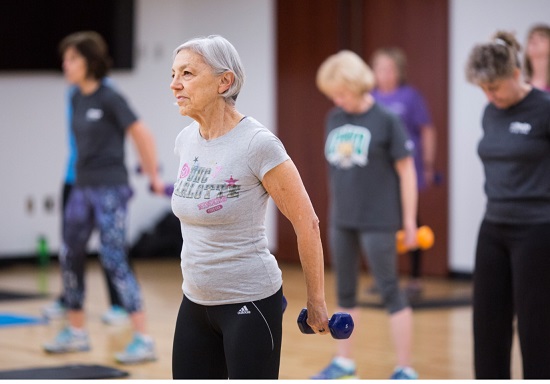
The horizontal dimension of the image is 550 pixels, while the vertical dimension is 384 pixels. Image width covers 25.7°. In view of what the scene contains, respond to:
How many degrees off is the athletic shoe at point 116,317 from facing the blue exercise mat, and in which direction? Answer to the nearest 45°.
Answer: approximately 45° to its right

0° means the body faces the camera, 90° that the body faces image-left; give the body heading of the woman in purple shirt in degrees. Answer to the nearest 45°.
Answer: approximately 45°

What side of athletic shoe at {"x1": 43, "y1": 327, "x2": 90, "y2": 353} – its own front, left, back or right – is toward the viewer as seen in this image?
left

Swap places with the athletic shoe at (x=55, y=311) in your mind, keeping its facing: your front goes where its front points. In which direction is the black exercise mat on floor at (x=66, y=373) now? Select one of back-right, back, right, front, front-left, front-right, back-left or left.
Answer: front-left

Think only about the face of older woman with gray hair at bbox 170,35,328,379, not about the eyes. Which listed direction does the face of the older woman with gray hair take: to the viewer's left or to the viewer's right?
to the viewer's left

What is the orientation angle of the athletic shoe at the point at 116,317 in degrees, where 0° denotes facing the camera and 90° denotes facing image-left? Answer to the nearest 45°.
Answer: approximately 45°
